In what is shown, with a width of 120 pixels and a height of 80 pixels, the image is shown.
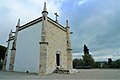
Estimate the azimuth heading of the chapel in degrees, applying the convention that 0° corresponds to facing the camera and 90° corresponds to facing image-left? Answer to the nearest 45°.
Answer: approximately 315°
